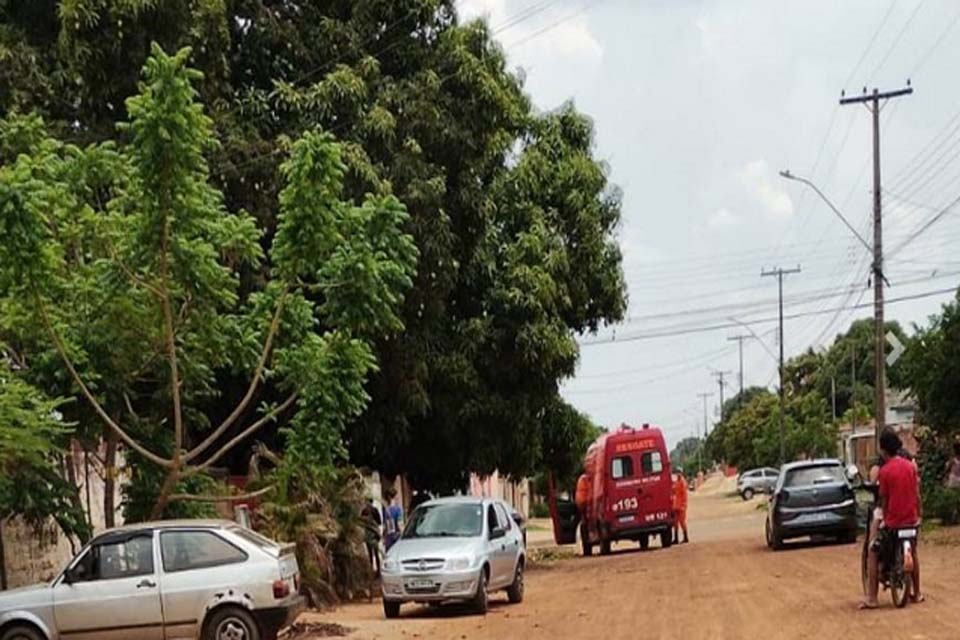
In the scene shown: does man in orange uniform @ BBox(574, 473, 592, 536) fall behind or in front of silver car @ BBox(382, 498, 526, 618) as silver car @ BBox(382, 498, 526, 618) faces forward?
behind

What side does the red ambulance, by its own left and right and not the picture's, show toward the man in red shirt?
back

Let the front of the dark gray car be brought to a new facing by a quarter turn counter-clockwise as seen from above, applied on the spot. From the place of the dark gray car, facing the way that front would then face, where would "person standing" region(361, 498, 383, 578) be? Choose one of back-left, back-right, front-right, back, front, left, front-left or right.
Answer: front-left

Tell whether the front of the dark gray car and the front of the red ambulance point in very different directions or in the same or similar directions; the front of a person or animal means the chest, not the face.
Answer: same or similar directions

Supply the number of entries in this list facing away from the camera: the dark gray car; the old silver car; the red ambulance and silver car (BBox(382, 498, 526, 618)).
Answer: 2

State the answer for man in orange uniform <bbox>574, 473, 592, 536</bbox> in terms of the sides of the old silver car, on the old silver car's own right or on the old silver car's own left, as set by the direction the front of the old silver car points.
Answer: on the old silver car's own right

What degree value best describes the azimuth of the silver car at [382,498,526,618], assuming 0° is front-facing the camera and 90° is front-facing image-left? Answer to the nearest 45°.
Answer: approximately 45°

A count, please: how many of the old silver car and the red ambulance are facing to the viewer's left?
1

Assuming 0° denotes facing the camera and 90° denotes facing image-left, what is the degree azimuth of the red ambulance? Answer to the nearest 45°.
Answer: approximately 180°

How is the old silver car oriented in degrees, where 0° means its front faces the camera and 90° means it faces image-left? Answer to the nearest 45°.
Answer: approximately 90°

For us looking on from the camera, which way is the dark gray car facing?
facing away from the viewer

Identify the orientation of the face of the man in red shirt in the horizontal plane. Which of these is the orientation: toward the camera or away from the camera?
away from the camera

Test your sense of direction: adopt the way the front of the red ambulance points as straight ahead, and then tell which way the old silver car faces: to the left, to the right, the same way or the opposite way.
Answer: to the left

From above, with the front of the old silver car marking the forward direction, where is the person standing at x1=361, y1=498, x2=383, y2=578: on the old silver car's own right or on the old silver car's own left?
on the old silver car's own right
